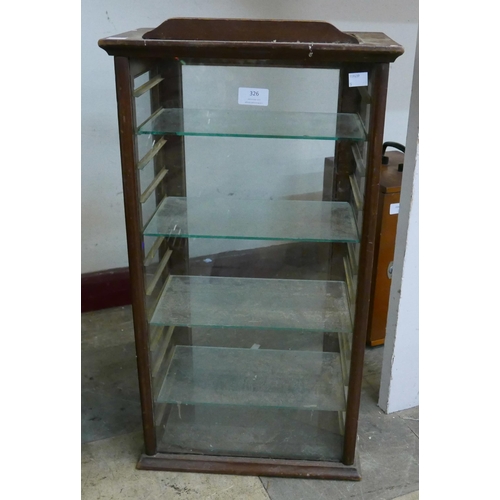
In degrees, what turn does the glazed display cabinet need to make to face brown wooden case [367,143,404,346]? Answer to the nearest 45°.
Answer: approximately 135° to its left

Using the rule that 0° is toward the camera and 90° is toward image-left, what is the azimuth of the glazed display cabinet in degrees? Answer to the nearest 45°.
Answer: approximately 0°
